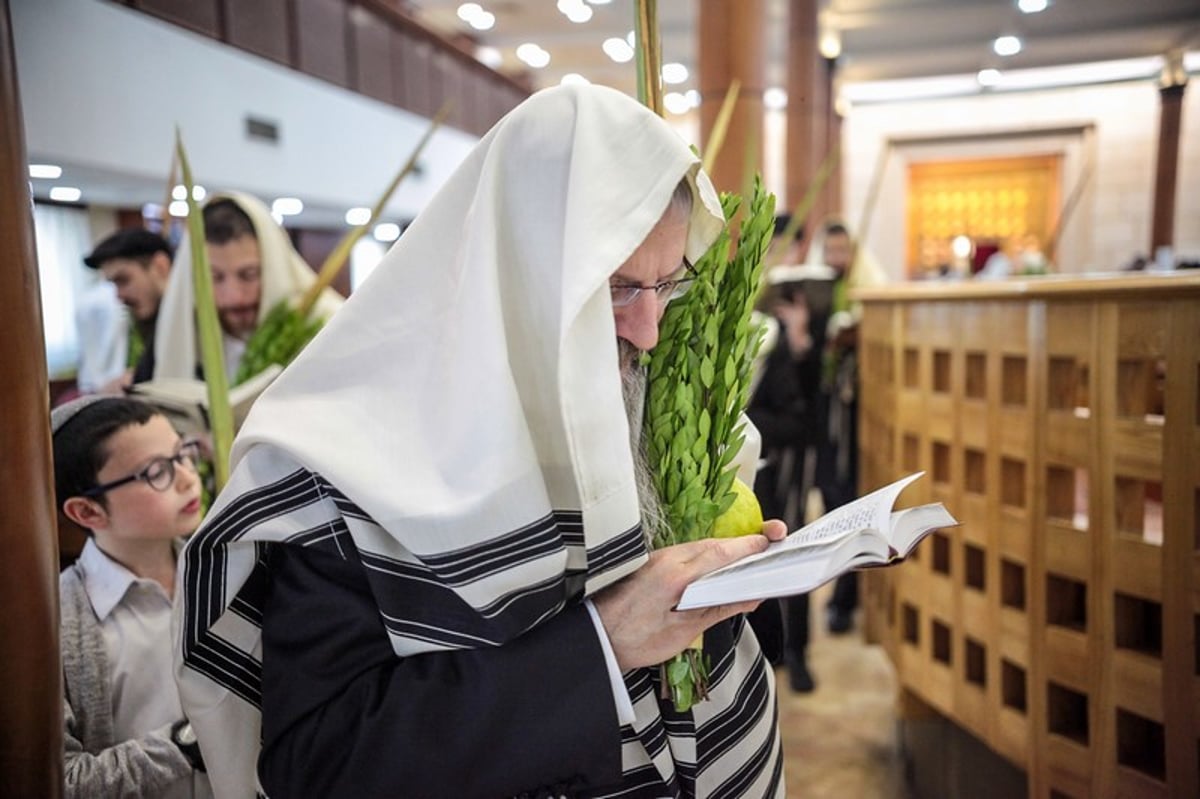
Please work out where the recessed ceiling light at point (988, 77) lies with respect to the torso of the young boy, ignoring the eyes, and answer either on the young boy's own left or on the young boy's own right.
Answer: on the young boy's own left

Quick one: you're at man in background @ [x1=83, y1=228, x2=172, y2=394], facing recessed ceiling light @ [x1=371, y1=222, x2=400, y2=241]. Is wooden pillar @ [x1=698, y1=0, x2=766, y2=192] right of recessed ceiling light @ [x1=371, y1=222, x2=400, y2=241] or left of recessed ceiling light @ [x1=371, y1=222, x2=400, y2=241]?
right

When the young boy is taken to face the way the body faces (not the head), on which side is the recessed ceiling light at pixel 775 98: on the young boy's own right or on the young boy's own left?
on the young boy's own left

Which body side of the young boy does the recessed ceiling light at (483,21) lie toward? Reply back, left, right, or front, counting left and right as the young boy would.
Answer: left

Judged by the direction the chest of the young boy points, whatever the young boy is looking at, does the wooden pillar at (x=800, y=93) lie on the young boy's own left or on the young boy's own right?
on the young boy's own left

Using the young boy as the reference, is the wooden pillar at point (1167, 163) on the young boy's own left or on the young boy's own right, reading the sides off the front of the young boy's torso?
on the young boy's own left

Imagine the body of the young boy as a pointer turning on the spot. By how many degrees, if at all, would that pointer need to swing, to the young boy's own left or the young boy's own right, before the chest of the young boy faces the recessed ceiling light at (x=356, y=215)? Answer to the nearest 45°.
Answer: approximately 135° to the young boy's own left

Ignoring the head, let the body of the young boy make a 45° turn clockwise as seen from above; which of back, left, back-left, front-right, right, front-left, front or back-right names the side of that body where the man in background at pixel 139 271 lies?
back

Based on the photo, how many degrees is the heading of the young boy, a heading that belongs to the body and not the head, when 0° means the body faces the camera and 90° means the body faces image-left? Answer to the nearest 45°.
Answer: approximately 315°

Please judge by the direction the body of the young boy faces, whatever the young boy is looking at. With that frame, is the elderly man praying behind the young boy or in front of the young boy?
in front

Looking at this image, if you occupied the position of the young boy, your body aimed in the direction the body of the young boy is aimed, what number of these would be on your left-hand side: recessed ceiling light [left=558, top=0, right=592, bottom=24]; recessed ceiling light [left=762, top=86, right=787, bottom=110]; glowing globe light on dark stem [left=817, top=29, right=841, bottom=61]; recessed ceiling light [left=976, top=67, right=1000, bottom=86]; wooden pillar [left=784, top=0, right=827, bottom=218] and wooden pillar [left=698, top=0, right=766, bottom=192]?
6

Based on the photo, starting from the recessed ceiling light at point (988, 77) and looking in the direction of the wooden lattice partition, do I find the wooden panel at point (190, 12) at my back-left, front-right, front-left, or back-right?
front-right

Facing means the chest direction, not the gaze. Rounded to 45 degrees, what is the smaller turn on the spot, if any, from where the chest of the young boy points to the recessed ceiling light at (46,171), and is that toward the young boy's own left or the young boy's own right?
approximately 135° to the young boy's own left

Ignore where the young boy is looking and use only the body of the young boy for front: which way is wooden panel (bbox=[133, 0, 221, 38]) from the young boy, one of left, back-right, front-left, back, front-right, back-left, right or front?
back-left

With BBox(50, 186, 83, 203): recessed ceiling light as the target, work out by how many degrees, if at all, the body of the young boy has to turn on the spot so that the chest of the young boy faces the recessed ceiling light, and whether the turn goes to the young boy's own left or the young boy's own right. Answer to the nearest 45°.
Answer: approximately 135° to the young boy's own left

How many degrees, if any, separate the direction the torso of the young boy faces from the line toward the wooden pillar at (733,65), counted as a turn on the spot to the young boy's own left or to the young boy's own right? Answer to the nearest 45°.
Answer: approximately 90° to the young boy's own left

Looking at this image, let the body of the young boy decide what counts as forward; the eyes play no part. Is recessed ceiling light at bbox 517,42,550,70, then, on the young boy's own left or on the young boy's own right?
on the young boy's own left

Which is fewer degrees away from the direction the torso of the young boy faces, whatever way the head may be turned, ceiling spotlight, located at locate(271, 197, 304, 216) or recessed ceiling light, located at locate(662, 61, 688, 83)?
the recessed ceiling light

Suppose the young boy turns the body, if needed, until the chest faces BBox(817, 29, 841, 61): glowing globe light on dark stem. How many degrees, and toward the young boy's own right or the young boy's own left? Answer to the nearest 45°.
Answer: approximately 90° to the young boy's own left
